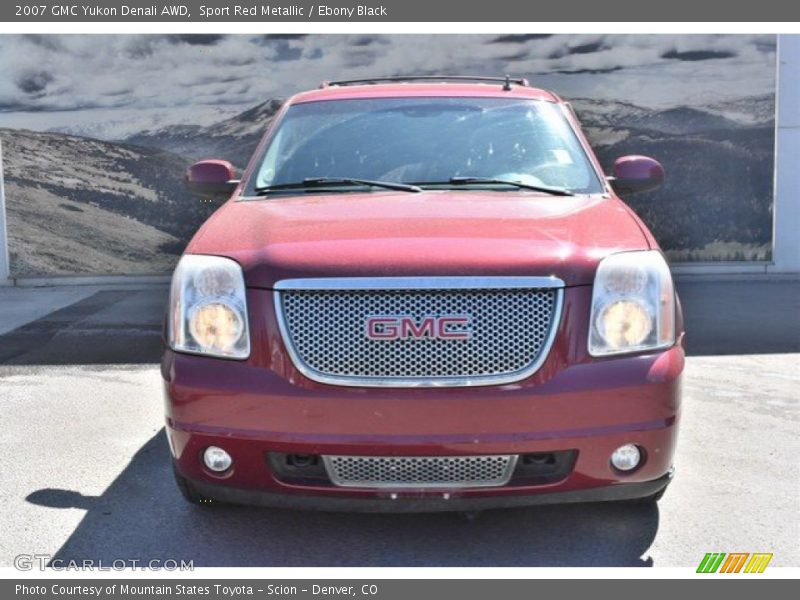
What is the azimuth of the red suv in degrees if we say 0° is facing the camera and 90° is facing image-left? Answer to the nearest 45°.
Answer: approximately 0°
